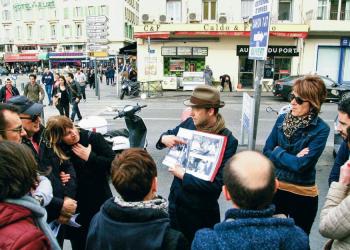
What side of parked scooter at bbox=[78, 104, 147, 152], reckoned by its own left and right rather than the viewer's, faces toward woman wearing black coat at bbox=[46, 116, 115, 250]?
right

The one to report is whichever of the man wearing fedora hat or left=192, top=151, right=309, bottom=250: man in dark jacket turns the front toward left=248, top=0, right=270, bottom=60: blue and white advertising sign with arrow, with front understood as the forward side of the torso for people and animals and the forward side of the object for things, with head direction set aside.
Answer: the man in dark jacket

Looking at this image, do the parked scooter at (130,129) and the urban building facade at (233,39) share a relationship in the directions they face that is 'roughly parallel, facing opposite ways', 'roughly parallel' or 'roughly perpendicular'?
roughly perpendicular

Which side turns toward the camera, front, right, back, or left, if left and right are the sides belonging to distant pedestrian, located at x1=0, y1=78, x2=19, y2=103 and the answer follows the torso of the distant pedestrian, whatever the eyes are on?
front

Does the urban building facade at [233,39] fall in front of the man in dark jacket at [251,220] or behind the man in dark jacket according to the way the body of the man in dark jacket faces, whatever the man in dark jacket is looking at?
in front

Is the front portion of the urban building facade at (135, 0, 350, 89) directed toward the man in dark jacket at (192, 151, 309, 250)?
yes

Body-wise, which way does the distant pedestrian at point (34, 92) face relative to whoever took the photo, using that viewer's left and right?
facing the viewer

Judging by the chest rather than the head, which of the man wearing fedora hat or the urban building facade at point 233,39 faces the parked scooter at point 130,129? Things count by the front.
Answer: the urban building facade

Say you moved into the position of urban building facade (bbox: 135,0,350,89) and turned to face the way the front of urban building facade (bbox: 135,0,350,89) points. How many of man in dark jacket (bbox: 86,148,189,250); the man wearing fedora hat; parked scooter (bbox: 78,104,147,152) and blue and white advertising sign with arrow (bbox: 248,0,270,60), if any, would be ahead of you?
4

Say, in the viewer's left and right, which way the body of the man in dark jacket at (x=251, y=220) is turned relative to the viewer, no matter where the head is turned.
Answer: facing away from the viewer

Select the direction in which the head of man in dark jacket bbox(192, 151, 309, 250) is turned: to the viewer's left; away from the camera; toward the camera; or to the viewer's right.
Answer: away from the camera

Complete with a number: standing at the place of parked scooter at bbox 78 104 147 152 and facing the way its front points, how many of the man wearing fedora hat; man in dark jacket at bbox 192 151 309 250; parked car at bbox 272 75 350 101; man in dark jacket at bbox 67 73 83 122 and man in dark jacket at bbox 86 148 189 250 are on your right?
3

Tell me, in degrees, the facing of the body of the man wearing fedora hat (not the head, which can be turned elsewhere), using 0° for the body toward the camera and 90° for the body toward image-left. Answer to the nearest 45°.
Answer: approximately 45°

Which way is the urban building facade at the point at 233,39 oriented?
toward the camera

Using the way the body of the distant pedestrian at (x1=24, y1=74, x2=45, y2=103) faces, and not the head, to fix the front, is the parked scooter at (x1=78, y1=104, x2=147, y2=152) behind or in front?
in front

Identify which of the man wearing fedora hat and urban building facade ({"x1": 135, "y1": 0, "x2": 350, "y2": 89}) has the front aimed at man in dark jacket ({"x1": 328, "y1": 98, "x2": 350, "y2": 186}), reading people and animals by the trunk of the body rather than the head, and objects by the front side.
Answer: the urban building facade

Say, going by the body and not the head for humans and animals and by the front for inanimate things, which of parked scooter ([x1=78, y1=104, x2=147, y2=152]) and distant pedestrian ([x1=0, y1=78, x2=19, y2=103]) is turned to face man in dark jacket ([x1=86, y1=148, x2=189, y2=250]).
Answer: the distant pedestrian
